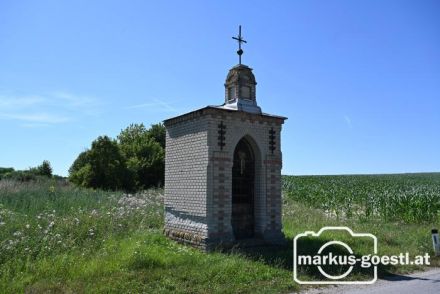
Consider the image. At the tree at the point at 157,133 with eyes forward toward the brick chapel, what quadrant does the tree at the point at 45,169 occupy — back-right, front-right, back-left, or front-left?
back-right

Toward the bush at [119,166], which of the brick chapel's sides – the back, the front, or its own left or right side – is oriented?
back

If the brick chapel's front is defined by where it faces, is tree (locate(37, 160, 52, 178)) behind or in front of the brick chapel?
behind

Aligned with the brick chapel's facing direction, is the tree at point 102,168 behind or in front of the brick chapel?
behind

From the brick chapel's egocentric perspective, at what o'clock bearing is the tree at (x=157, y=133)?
The tree is roughly at 7 o'clock from the brick chapel.

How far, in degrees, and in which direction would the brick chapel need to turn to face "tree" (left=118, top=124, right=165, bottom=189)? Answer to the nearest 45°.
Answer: approximately 135° to its left

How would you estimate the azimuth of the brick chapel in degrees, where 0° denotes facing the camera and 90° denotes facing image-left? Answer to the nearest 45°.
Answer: approximately 315°
